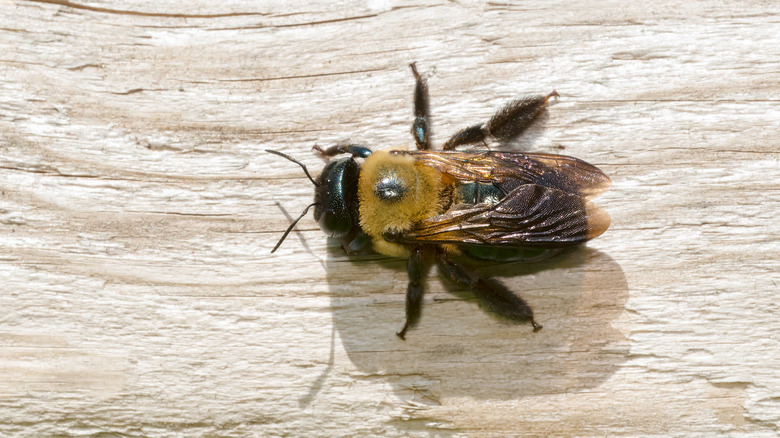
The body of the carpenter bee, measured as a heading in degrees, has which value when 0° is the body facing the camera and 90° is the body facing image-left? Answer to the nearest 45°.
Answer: approximately 90°
